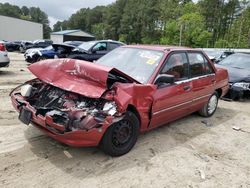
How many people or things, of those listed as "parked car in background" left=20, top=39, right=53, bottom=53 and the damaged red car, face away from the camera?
0

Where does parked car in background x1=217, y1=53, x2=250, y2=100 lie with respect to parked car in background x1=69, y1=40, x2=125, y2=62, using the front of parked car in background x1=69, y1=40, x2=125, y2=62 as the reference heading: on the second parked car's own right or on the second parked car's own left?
on the second parked car's own left

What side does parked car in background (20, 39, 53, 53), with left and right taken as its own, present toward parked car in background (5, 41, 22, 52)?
right

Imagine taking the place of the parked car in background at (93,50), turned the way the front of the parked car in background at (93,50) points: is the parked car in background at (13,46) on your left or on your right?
on your right

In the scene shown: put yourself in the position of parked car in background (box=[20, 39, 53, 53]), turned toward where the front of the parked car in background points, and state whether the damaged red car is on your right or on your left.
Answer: on your left

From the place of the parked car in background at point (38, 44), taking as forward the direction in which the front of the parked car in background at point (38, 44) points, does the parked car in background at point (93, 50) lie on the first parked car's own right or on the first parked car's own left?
on the first parked car's own left

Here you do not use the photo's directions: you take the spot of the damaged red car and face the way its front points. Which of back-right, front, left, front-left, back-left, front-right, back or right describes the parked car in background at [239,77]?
back
